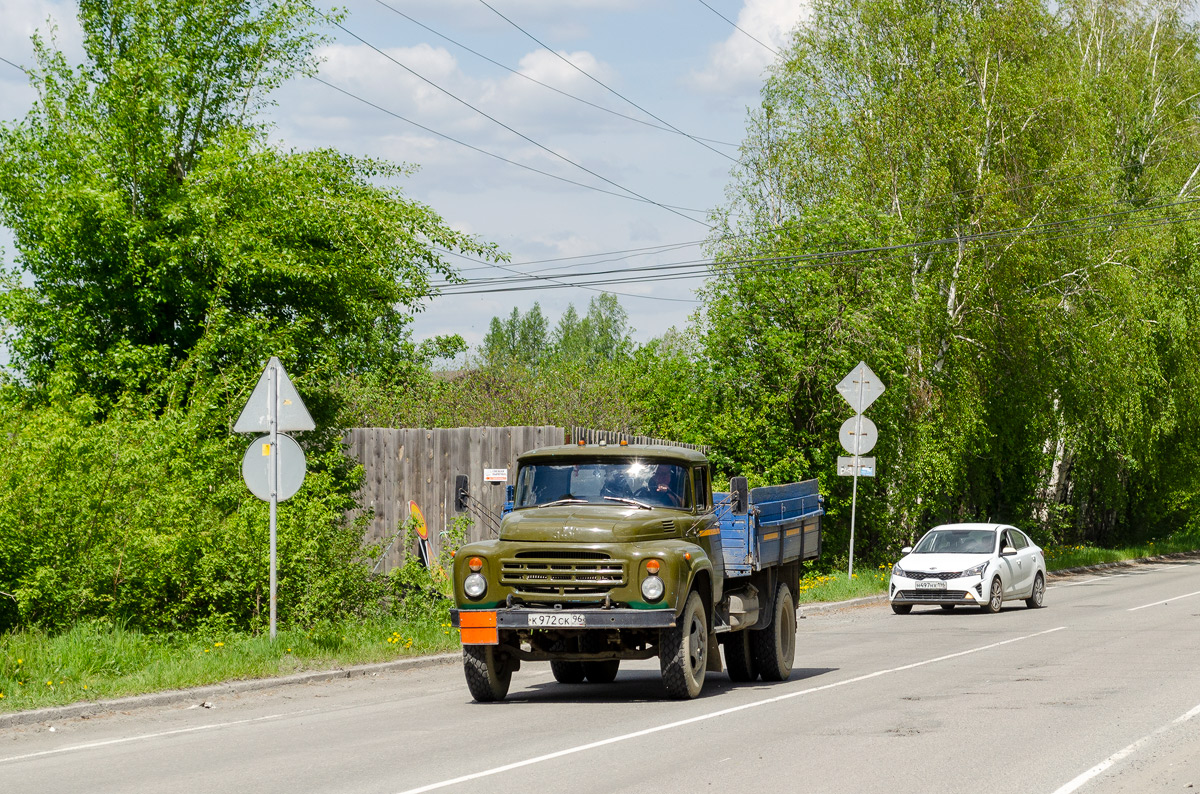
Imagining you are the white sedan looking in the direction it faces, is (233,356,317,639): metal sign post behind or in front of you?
in front

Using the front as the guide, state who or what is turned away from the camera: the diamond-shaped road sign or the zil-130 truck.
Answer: the diamond-shaped road sign

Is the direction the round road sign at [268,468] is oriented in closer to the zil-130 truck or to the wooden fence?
the wooden fence

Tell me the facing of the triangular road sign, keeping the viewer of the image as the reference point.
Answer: facing away from the viewer

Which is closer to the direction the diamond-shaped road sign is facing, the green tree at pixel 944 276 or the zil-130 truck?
the green tree

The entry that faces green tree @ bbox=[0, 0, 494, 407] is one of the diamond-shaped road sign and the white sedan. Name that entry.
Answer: the white sedan

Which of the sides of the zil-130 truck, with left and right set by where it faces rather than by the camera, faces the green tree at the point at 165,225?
right

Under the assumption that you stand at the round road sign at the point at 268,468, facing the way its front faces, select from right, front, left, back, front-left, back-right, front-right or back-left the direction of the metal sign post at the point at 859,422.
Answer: front-right

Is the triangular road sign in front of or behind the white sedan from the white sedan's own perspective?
in front

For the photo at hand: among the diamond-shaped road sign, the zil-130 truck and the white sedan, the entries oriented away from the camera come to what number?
1

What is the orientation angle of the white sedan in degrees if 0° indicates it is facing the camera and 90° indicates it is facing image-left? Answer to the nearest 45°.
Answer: approximately 45°

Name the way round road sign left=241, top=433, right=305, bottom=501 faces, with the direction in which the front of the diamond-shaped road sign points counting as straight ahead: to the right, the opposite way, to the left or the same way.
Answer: the same way

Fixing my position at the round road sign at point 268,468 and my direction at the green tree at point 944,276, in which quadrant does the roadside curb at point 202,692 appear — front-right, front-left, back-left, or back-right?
back-right

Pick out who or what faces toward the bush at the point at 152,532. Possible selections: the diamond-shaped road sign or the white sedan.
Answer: the white sedan

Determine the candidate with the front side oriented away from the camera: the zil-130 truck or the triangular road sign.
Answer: the triangular road sign

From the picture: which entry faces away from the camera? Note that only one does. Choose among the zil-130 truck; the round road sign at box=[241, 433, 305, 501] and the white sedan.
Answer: the round road sign

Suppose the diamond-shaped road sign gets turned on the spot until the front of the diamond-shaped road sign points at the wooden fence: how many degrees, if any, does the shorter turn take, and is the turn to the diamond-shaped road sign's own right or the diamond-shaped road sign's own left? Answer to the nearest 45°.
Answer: approximately 135° to the diamond-shaped road sign's own left

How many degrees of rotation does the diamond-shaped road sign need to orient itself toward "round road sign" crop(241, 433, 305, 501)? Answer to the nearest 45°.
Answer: approximately 135° to its left

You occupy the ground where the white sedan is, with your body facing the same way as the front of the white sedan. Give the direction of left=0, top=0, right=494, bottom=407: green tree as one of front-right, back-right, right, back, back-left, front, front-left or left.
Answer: front

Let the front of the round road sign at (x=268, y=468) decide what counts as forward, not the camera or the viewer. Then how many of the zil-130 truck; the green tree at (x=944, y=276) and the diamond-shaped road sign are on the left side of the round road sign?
0
